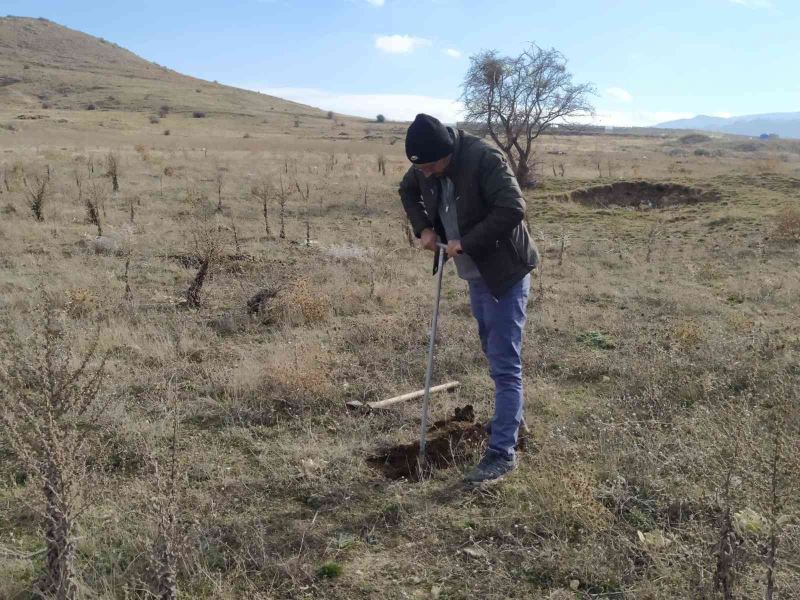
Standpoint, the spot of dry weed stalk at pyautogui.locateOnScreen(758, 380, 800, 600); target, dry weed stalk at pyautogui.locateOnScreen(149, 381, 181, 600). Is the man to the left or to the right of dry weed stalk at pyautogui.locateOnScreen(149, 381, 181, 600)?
right

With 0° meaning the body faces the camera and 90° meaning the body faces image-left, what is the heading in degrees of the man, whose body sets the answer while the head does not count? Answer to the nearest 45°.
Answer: approximately 45°

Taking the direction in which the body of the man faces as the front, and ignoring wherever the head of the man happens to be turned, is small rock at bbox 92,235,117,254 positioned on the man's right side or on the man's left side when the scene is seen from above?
on the man's right side

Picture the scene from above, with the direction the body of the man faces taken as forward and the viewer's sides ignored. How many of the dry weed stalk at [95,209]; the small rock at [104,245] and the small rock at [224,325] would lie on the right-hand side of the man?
3

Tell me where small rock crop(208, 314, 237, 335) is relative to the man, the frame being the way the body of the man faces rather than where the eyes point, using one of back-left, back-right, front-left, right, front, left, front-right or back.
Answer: right

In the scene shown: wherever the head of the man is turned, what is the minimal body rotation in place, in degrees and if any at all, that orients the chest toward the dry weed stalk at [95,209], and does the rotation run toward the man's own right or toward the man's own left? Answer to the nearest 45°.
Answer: approximately 90° to the man's own right

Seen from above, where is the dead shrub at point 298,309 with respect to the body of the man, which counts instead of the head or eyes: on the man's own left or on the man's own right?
on the man's own right

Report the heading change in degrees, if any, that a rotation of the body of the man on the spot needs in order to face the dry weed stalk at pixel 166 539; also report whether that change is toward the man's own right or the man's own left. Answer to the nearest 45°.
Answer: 0° — they already face it

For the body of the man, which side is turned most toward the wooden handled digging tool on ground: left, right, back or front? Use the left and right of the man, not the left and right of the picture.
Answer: right
